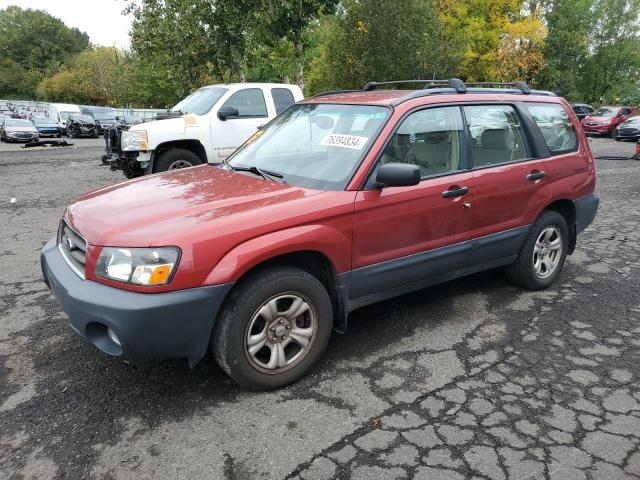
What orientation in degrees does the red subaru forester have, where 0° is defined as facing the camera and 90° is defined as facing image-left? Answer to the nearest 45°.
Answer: approximately 45°

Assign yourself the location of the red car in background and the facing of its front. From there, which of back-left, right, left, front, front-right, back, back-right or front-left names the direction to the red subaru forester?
front-left

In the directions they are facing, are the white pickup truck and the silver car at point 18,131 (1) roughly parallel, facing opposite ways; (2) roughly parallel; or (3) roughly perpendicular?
roughly perpendicular

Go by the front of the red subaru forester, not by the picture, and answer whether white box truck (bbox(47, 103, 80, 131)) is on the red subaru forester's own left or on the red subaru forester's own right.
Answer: on the red subaru forester's own right

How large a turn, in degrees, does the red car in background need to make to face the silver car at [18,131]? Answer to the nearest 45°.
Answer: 0° — it already faces it

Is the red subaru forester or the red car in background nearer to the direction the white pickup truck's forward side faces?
the red subaru forester

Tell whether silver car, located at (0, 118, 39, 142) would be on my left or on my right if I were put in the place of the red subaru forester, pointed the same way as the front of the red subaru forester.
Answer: on my right

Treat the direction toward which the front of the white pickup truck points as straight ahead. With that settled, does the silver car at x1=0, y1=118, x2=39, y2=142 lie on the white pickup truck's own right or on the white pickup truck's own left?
on the white pickup truck's own right

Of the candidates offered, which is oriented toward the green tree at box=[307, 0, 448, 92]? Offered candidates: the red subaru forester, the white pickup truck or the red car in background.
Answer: the red car in background

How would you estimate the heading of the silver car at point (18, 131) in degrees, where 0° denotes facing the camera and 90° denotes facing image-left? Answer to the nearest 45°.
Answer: approximately 315°
